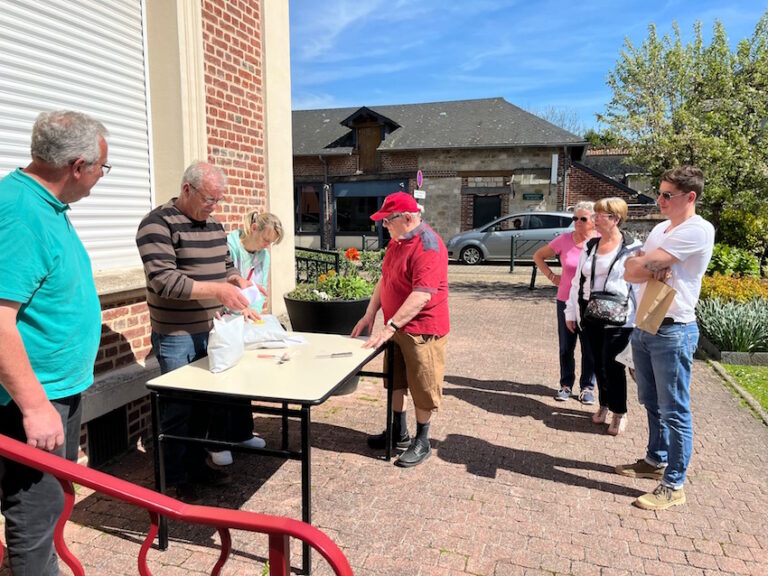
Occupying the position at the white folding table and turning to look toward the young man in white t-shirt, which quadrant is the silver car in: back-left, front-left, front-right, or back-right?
front-left

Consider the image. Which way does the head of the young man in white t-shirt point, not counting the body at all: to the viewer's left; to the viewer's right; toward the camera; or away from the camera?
to the viewer's left

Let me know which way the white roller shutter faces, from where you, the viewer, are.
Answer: facing the viewer and to the right of the viewer

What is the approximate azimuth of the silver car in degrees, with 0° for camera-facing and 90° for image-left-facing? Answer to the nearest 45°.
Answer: approximately 90°

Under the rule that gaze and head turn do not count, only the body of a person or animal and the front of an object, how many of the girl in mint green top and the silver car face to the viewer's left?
1

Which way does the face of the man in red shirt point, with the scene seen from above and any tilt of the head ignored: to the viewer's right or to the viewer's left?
to the viewer's left

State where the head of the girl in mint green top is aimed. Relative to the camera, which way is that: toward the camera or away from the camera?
toward the camera

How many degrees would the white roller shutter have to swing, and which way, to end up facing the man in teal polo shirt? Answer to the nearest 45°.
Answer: approximately 45° to its right

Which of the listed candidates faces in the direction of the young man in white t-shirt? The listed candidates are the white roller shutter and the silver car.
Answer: the white roller shutter

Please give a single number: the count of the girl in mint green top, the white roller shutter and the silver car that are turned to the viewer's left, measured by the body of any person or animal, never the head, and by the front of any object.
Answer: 1

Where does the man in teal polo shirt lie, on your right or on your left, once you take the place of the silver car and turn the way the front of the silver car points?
on your left

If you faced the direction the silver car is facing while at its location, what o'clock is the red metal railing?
The red metal railing is roughly at 9 o'clock from the silver car.

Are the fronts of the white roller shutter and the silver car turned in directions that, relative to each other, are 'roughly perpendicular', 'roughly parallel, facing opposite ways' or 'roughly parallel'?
roughly parallel, facing opposite ways

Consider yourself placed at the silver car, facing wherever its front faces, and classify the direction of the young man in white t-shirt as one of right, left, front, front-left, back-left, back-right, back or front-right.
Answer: left

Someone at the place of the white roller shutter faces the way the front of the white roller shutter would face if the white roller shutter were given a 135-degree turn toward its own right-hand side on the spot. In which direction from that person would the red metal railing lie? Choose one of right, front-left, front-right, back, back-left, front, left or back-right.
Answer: left

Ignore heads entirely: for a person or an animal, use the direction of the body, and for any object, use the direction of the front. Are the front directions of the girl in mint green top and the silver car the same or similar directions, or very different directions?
very different directions
